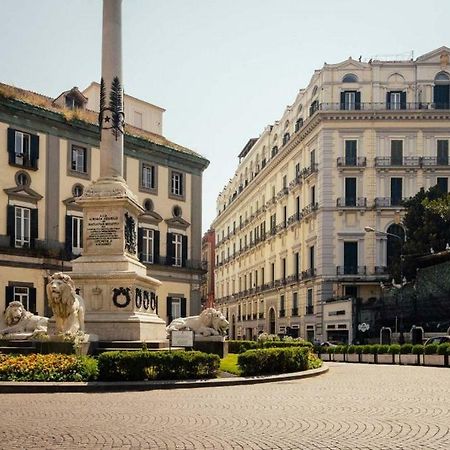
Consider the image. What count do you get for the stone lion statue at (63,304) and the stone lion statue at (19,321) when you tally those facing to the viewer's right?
0

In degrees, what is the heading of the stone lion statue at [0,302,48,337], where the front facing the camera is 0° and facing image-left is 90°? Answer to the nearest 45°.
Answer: approximately 45°

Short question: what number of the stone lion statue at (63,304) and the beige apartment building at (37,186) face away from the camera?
0

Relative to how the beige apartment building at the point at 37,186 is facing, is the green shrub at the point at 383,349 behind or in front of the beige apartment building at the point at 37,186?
in front

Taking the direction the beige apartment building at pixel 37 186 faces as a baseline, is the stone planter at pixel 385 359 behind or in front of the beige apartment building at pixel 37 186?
in front

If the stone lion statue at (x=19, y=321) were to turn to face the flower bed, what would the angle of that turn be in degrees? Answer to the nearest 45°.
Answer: approximately 45° to its left

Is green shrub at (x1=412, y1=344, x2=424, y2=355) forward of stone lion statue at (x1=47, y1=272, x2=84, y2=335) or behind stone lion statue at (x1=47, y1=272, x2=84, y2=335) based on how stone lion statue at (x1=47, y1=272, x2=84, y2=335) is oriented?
behind

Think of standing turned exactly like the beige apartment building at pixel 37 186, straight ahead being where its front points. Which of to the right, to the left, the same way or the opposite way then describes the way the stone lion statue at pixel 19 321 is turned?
to the right

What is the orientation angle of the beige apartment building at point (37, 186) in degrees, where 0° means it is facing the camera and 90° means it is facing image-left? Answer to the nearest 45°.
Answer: approximately 315°
